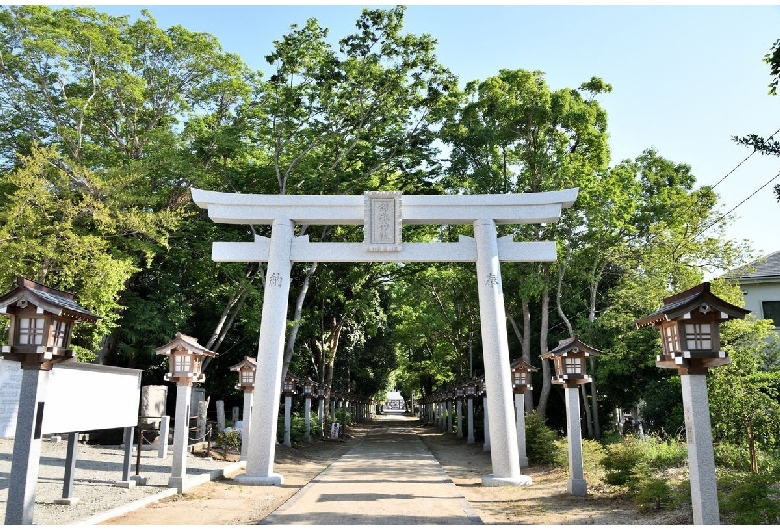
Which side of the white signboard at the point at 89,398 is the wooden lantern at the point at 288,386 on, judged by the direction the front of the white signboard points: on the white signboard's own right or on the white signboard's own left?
on the white signboard's own left

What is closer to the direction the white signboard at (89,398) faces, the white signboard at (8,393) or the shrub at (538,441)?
the shrub

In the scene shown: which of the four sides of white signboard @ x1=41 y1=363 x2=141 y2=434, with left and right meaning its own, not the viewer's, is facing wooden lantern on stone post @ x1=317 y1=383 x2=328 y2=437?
left

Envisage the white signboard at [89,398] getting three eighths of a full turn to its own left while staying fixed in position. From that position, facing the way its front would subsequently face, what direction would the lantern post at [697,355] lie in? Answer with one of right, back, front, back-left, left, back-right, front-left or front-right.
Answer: back-right

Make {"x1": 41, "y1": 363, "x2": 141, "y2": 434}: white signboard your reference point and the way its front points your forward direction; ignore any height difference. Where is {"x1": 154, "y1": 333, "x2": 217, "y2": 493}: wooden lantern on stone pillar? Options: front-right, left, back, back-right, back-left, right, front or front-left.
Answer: left

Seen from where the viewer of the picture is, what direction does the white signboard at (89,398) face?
facing the viewer and to the right of the viewer

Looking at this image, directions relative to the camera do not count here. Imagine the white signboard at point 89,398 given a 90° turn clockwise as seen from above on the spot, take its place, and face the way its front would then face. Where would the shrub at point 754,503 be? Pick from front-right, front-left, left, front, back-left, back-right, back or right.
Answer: left

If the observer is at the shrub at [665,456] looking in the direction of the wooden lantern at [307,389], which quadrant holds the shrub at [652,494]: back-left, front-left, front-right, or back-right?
back-left

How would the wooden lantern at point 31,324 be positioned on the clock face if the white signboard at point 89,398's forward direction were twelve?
The wooden lantern is roughly at 2 o'clock from the white signboard.

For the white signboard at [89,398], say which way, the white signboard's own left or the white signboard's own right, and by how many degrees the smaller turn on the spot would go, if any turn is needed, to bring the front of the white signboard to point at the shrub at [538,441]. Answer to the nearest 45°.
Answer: approximately 45° to the white signboard's own left

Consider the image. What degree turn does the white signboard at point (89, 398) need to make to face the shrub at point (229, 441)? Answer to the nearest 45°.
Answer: approximately 90° to its left

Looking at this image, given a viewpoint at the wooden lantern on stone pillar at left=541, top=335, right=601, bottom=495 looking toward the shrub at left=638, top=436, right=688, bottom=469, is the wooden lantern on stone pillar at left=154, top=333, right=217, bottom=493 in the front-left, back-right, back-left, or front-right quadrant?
back-left

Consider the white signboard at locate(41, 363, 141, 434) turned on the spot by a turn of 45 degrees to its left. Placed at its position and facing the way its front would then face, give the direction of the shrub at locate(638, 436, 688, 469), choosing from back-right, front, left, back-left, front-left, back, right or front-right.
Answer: front

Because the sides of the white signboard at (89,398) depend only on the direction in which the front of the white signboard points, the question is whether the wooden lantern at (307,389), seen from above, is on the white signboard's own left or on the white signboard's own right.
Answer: on the white signboard's own left

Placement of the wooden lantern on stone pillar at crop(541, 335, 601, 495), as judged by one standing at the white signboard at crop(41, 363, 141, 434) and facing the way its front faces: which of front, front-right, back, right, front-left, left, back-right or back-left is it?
front-left
